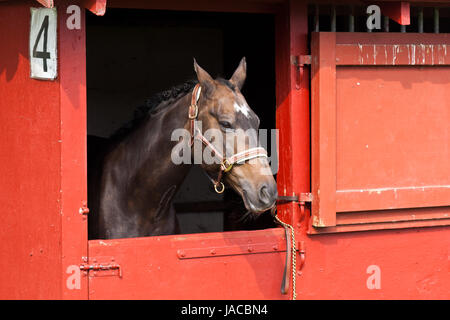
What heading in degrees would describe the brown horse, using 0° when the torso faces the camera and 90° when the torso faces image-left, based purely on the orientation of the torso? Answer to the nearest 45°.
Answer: approximately 315°
